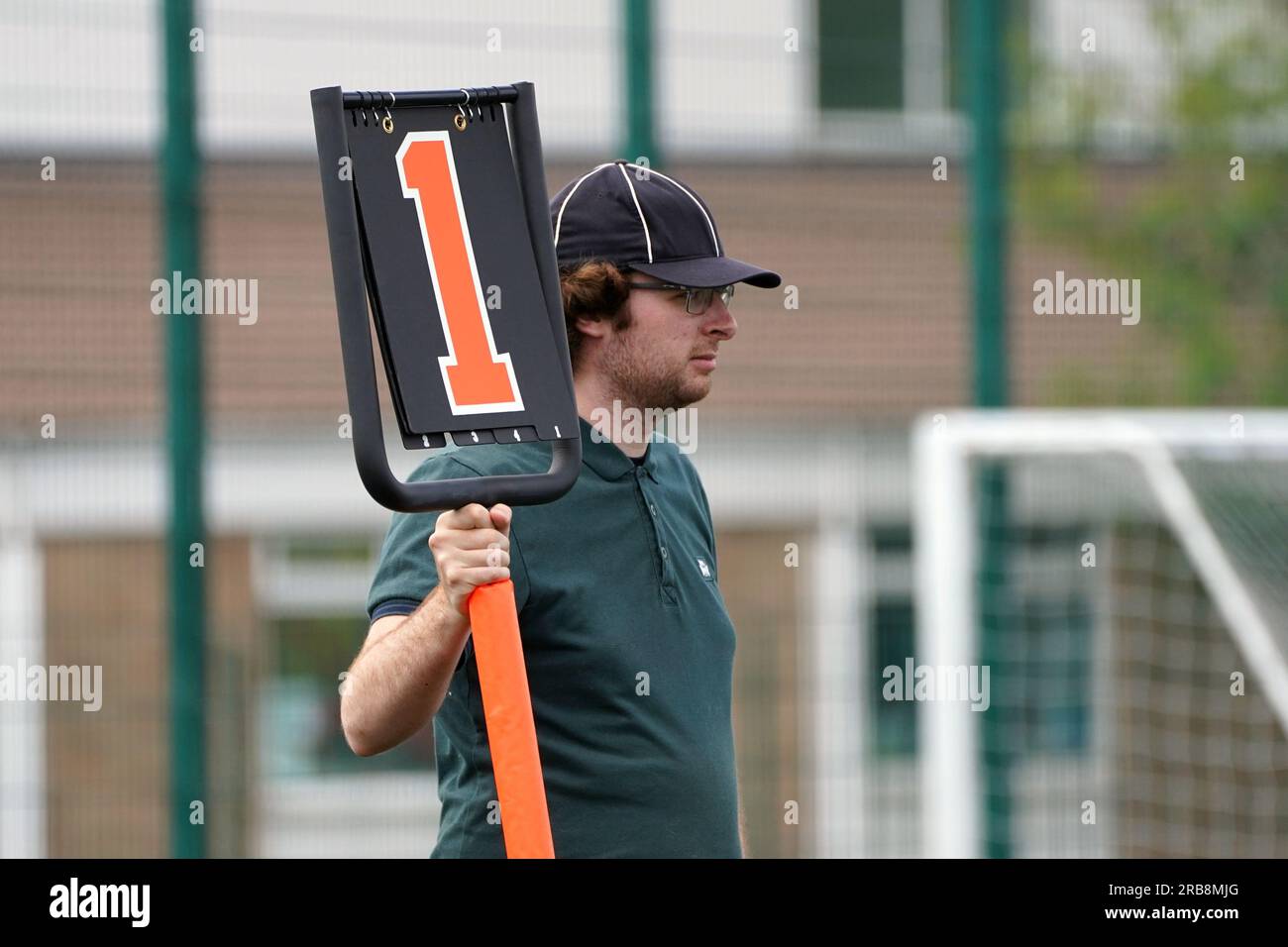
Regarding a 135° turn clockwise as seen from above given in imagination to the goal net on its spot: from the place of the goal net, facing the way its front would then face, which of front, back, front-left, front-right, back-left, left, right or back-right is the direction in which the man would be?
back

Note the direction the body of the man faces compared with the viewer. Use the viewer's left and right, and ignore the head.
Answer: facing the viewer and to the right of the viewer

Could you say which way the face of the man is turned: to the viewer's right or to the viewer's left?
to the viewer's right

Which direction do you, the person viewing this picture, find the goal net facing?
facing the viewer and to the left of the viewer
